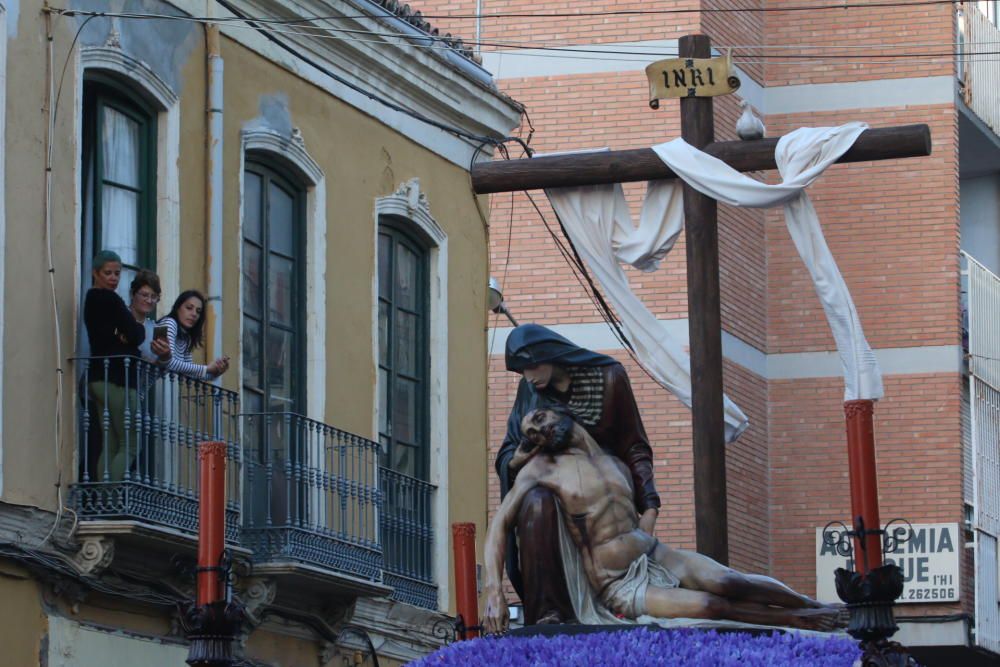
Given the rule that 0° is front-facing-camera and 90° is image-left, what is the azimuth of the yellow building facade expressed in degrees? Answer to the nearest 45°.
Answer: approximately 315°

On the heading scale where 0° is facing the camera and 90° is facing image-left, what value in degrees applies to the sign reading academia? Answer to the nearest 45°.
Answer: approximately 0°

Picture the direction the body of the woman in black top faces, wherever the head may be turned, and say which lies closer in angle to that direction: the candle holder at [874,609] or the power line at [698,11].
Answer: the candle holder

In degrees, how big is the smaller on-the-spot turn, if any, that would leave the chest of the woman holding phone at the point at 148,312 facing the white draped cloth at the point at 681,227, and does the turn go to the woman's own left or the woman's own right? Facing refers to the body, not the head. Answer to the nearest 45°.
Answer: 0° — they already face it

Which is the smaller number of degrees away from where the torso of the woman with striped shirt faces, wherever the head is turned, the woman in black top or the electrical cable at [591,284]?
the electrical cable

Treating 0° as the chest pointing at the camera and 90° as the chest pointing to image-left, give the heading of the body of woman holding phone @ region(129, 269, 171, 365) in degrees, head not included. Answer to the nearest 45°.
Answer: approximately 315°

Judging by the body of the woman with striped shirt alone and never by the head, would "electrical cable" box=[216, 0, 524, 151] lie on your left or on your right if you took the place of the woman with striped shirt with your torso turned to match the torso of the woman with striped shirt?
on your left
